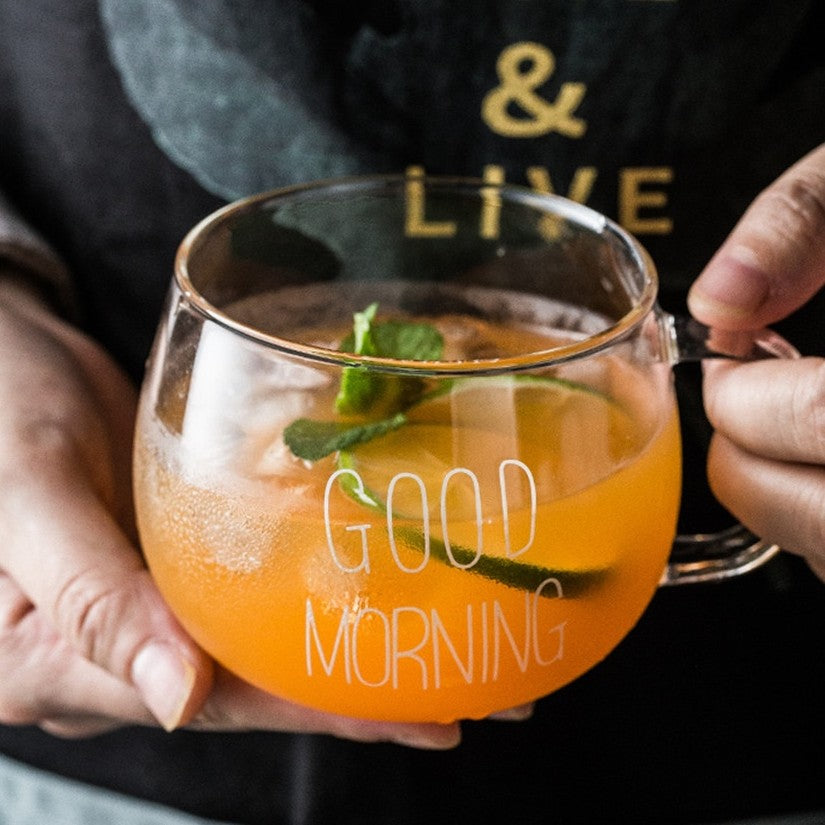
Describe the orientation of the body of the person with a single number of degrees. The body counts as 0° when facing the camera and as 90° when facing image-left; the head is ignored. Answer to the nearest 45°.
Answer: approximately 0°
